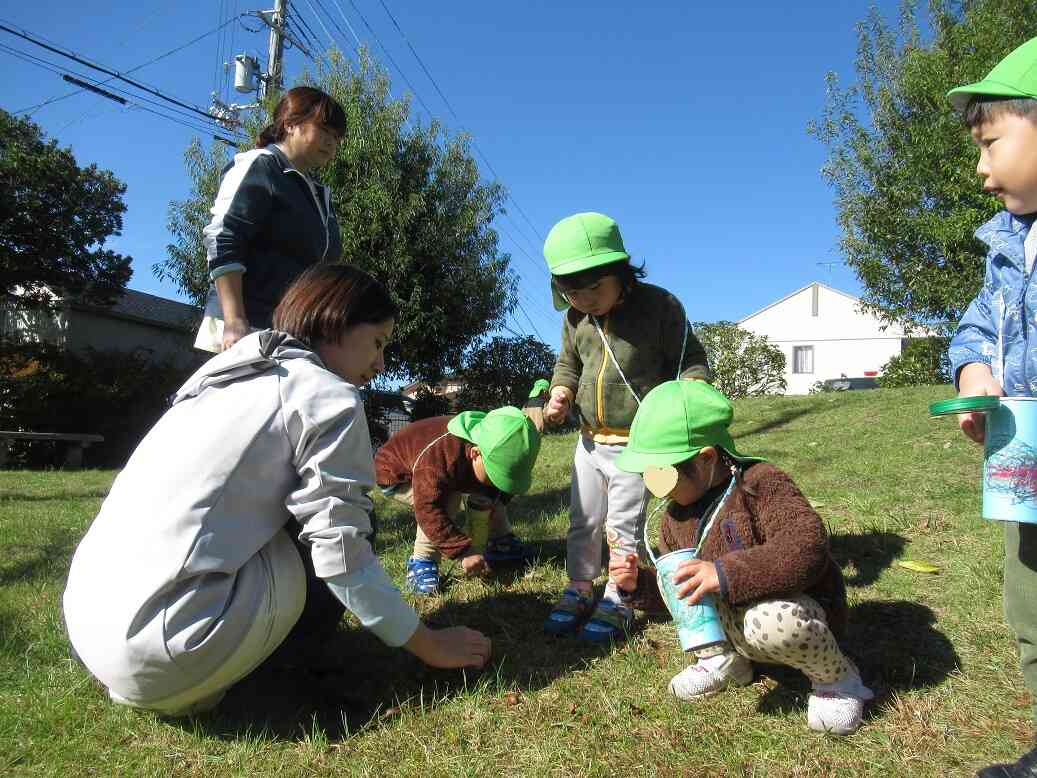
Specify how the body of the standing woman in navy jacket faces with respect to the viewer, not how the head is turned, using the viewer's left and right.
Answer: facing the viewer and to the right of the viewer

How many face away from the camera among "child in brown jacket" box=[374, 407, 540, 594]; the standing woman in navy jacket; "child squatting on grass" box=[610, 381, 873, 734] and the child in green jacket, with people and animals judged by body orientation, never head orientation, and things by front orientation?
0

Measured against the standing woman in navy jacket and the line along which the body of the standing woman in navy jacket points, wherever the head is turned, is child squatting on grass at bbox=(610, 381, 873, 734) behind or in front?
in front

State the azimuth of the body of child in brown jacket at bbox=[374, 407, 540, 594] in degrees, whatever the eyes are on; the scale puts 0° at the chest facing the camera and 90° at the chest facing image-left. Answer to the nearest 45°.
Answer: approximately 315°

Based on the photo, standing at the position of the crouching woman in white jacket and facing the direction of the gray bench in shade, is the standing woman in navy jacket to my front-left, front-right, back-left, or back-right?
front-right

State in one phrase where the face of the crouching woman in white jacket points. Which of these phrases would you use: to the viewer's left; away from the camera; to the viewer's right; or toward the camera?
to the viewer's right

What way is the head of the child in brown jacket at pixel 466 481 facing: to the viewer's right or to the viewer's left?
to the viewer's right

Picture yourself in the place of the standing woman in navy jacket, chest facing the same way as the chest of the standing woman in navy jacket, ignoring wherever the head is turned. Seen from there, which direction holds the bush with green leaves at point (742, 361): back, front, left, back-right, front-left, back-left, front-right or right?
left

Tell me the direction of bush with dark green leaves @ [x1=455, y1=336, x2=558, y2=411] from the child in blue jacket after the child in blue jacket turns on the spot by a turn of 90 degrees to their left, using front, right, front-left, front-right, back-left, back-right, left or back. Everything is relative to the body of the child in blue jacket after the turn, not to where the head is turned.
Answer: back

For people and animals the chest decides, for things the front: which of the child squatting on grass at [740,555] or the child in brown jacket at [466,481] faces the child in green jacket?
the child in brown jacket

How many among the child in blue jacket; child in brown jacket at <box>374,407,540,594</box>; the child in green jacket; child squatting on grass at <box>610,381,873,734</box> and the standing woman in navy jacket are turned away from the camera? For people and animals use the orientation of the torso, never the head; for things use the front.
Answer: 0

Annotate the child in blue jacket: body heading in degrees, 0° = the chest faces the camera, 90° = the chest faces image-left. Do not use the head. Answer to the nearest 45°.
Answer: approximately 45°

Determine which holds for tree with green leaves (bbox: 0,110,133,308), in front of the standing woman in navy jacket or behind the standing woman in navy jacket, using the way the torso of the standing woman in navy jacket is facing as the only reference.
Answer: behind

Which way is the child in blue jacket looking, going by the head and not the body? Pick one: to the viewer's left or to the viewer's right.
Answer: to the viewer's left

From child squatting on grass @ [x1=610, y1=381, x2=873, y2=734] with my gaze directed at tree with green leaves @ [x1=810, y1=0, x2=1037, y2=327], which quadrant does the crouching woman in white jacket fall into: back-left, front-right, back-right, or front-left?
back-left

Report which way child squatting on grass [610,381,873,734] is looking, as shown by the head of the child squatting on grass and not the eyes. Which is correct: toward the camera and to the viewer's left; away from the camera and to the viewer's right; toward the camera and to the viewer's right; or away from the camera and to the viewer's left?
toward the camera and to the viewer's left
